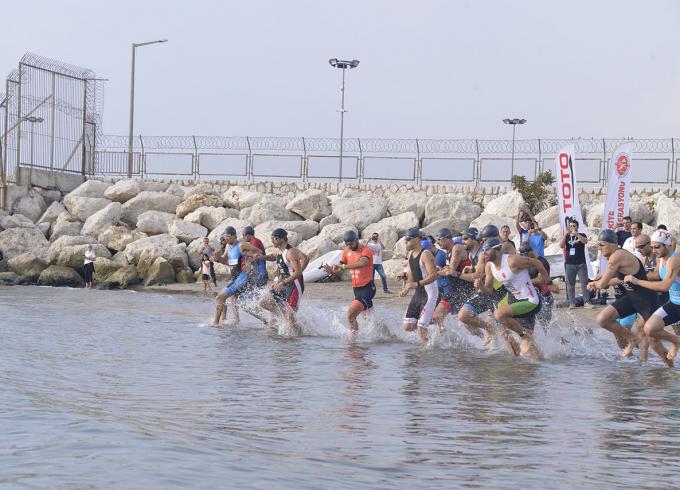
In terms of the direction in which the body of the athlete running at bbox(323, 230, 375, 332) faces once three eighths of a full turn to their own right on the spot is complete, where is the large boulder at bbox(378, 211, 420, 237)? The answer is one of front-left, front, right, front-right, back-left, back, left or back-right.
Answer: front

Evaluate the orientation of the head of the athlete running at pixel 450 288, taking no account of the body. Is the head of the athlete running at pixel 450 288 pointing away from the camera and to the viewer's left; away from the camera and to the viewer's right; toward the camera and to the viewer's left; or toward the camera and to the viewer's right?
toward the camera and to the viewer's left

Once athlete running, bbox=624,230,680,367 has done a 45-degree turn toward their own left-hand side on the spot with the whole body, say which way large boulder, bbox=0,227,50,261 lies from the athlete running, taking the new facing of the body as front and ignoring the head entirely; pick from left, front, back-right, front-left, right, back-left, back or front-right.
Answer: right

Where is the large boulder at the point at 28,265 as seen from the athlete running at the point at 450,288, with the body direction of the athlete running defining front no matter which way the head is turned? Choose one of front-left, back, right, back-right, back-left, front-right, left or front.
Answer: front-right

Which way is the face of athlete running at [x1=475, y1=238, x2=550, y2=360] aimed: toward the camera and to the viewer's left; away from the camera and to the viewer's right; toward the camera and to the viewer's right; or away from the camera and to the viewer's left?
toward the camera and to the viewer's left

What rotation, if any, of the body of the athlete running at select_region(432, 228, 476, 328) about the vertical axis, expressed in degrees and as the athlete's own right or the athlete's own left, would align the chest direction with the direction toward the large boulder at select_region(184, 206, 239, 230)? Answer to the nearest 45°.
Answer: approximately 90° to the athlete's own right

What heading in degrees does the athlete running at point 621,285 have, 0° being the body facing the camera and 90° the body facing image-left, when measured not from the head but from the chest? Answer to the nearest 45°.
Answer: approximately 90°

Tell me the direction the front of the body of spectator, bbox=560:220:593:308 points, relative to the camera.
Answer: toward the camera

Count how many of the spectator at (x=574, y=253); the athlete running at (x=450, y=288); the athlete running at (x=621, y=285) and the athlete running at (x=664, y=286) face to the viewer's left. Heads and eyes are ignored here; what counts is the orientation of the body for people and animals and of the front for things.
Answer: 3

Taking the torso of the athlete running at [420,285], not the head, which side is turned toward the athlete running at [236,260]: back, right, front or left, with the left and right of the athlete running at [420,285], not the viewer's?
right

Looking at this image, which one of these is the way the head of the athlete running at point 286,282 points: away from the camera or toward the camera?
toward the camera

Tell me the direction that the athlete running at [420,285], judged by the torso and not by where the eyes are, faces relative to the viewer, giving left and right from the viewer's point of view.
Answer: facing the viewer and to the left of the viewer

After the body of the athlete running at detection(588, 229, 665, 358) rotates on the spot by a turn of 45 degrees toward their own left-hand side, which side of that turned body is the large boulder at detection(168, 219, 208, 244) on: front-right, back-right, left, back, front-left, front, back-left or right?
right

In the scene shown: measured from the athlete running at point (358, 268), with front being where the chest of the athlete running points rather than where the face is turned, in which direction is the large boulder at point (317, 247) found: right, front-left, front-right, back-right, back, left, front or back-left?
back-right
